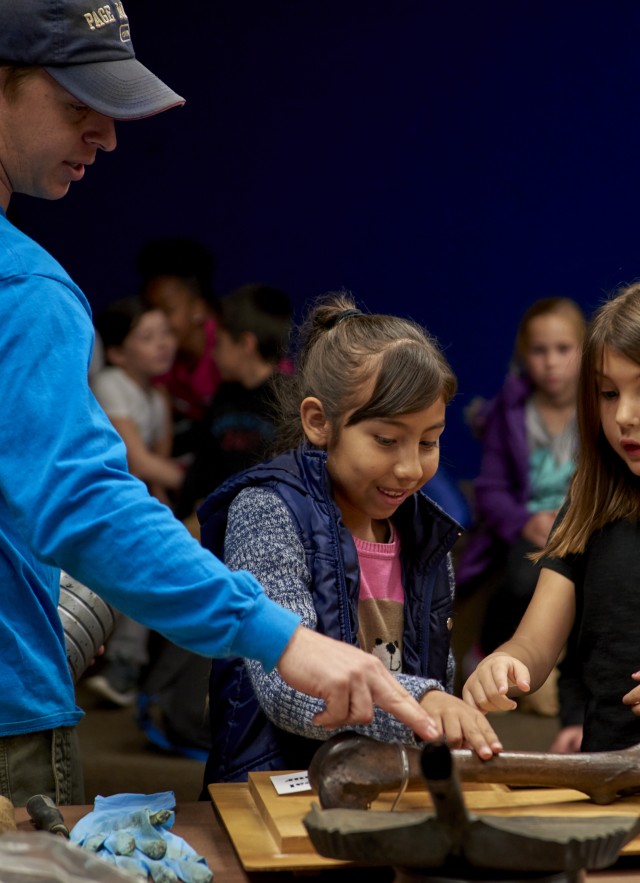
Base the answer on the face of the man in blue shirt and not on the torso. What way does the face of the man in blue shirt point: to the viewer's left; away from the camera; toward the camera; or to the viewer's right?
to the viewer's right

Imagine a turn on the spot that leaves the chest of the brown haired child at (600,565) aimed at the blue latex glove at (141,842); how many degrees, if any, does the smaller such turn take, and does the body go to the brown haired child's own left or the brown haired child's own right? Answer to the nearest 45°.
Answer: approximately 45° to the brown haired child's own right

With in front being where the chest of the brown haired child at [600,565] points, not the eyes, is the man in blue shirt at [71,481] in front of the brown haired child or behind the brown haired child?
in front

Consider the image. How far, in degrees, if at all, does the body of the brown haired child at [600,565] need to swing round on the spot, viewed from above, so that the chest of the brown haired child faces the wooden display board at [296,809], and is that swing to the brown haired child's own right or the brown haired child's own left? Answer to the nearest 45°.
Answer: approximately 45° to the brown haired child's own right

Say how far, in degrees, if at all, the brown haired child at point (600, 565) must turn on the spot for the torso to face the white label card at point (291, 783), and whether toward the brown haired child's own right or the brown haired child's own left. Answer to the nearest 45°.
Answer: approximately 45° to the brown haired child's own right

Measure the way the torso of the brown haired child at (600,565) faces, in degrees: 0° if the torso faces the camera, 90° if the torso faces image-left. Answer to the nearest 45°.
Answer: approximately 0°

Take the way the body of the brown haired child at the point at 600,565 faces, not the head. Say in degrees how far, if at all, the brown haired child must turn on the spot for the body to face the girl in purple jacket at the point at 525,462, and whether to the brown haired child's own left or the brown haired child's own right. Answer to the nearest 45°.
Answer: approximately 180°

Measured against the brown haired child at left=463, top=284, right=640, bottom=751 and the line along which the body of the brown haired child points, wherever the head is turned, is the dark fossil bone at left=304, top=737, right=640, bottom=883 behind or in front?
in front
